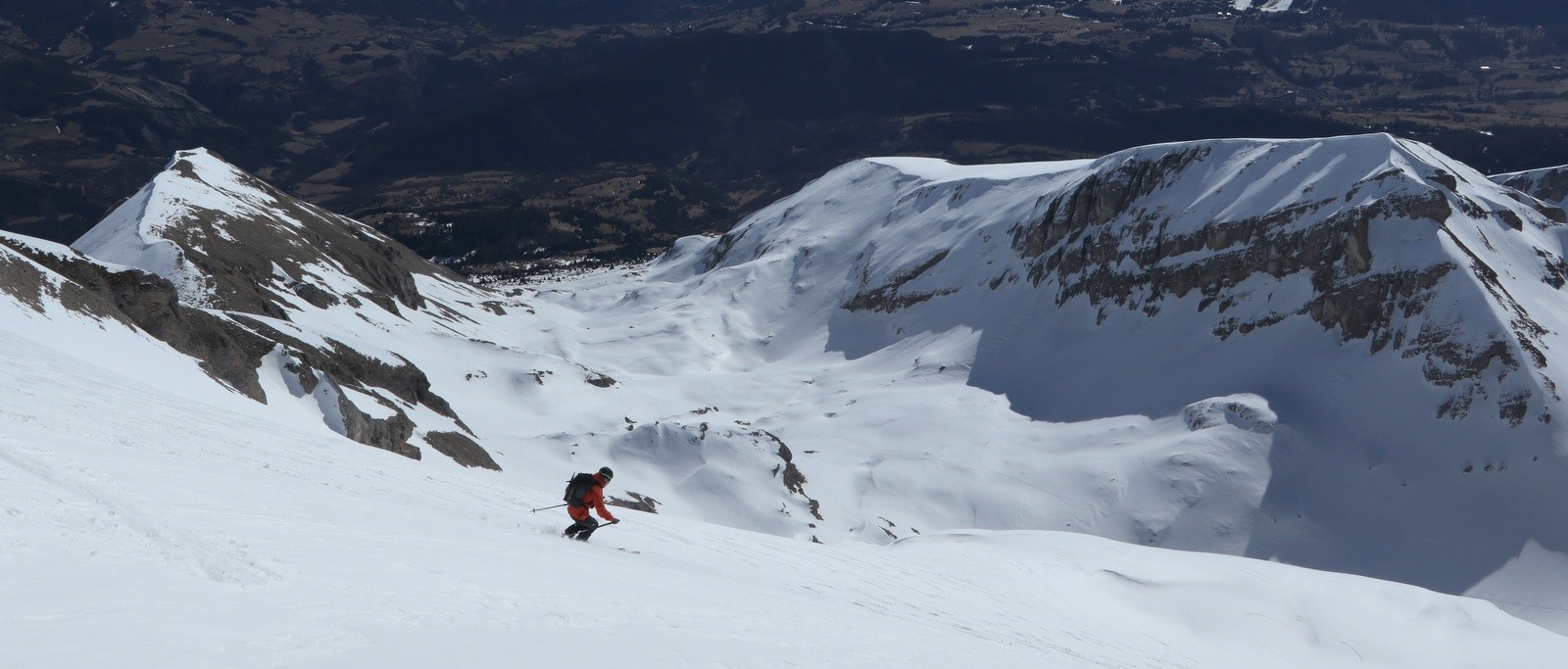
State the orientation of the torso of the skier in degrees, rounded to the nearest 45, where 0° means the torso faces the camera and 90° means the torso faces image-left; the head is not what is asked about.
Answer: approximately 270°
